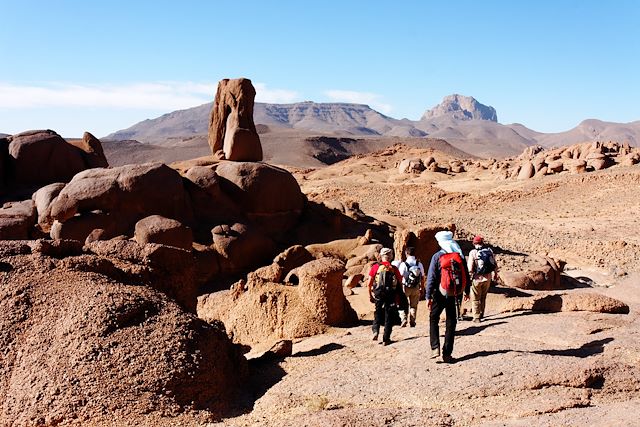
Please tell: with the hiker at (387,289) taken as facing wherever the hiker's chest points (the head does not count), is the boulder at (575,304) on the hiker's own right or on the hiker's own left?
on the hiker's own right

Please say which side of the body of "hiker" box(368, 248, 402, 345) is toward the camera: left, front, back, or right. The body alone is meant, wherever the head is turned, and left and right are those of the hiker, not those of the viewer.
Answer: back

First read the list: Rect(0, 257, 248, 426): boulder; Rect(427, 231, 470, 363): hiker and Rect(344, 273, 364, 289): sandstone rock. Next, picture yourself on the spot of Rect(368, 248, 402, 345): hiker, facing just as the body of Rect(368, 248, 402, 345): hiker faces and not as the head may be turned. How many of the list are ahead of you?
1

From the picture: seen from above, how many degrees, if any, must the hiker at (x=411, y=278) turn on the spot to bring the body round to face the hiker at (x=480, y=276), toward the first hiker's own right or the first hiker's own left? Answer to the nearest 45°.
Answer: approximately 90° to the first hiker's own right

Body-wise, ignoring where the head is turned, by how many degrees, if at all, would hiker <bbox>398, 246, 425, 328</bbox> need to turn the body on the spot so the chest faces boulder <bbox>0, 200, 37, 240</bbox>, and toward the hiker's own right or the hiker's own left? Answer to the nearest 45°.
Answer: approximately 45° to the hiker's own left

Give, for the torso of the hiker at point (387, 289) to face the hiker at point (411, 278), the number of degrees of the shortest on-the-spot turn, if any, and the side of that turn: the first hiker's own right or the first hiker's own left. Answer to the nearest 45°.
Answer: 0° — they already face them

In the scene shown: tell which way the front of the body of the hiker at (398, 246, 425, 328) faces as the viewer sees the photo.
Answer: away from the camera

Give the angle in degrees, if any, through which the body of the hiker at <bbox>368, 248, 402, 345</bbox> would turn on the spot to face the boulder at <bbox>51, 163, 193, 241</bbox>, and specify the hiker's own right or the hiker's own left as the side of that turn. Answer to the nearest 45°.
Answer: approximately 45° to the hiker's own left

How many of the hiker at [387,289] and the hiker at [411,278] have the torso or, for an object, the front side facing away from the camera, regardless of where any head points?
2

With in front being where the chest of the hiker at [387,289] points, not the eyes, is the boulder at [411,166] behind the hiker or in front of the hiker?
in front

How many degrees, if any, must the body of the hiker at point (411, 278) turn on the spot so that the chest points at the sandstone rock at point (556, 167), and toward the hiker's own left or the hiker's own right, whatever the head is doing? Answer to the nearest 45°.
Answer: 0° — they already face it

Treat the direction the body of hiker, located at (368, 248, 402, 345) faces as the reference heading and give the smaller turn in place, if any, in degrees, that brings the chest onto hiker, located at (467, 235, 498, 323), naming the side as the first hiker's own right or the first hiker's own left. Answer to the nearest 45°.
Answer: approximately 45° to the first hiker's own right
